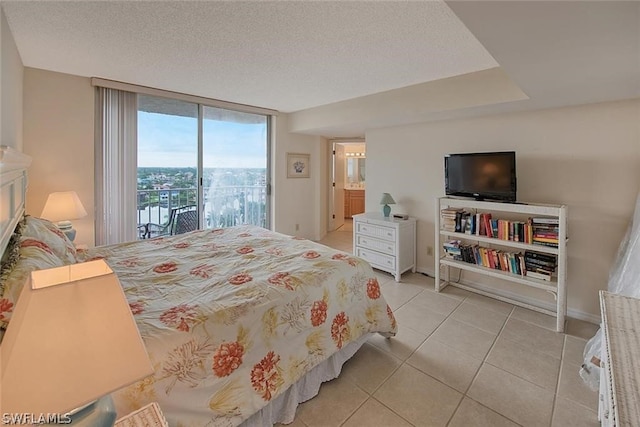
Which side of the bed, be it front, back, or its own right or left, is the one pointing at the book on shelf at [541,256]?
front

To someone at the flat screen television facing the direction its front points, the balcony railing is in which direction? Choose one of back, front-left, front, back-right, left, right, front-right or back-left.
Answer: front-right

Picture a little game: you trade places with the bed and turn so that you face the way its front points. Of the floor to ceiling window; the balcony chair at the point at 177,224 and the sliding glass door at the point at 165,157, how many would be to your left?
3

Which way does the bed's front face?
to the viewer's right

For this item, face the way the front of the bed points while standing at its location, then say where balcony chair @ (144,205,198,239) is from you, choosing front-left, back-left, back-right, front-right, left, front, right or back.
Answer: left

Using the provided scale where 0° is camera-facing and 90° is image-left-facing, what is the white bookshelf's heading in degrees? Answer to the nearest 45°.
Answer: approximately 45°

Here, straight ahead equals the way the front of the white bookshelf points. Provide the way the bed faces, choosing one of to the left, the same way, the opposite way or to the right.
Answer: the opposite way

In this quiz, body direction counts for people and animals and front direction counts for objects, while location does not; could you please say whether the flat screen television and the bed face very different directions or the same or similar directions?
very different directions

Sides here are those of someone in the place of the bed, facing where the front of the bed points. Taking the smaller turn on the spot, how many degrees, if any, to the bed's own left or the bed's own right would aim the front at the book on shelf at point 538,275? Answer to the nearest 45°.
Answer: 0° — it already faces it

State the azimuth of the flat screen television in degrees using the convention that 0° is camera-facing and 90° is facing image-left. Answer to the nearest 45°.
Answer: approximately 45°

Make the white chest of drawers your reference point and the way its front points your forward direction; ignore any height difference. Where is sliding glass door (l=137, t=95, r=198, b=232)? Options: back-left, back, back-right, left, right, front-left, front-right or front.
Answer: front-right
